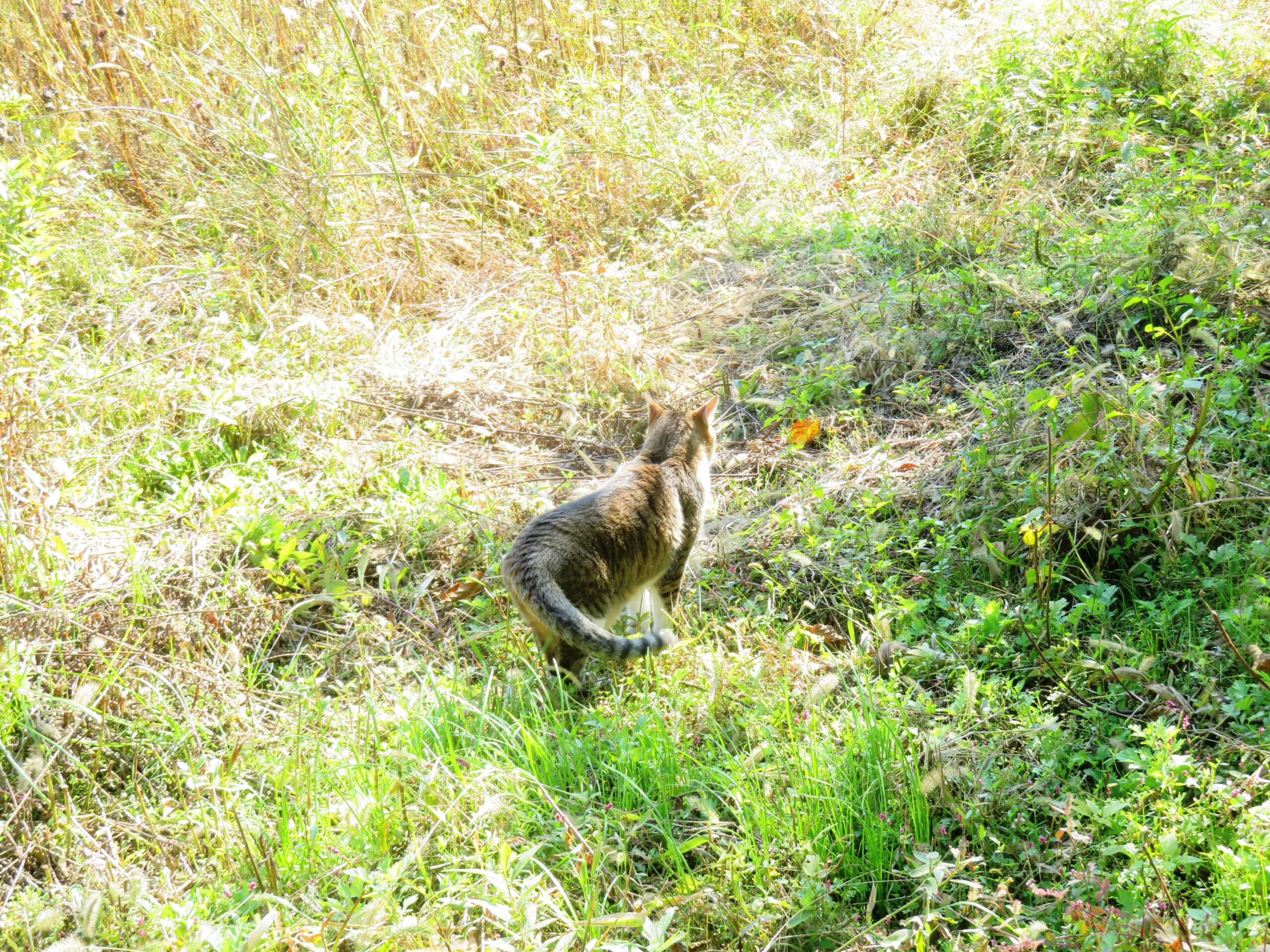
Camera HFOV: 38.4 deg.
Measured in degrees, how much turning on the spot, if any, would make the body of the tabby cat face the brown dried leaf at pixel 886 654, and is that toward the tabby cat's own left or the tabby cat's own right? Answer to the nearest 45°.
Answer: approximately 90° to the tabby cat's own right

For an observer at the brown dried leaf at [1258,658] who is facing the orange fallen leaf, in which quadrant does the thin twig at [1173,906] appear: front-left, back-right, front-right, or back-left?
back-left

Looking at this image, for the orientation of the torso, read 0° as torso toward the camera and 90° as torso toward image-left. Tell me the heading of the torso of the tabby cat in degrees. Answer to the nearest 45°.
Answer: approximately 225°

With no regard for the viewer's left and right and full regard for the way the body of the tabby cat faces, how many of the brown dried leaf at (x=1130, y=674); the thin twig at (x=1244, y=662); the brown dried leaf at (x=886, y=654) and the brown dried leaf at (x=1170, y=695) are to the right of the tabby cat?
4

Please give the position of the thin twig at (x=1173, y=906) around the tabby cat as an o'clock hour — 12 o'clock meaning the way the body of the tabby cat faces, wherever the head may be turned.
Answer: The thin twig is roughly at 4 o'clock from the tabby cat.

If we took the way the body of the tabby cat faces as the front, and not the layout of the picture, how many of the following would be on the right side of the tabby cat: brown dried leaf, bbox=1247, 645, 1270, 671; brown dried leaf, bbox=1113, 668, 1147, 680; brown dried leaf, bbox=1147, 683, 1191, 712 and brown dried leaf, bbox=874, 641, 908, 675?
4

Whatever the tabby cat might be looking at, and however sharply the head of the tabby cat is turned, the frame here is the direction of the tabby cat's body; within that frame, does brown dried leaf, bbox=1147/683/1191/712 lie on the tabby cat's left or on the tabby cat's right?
on the tabby cat's right

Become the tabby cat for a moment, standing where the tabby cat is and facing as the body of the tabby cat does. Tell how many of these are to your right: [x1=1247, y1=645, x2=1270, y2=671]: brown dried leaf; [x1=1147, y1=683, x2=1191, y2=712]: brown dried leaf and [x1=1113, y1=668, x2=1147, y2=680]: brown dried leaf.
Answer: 3

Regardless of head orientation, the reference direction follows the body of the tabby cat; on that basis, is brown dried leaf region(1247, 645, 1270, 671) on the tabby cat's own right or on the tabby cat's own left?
on the tabby cat's own right

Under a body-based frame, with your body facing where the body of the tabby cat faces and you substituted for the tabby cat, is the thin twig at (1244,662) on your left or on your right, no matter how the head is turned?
on your right

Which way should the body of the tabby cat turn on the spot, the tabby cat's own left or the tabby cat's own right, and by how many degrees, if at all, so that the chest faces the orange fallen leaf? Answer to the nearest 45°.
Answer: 0° — it already faces it

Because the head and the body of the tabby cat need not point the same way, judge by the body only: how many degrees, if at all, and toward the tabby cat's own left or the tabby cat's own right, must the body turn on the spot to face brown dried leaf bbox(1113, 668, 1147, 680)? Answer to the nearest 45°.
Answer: approximately 90° to the tabby cat's own right
